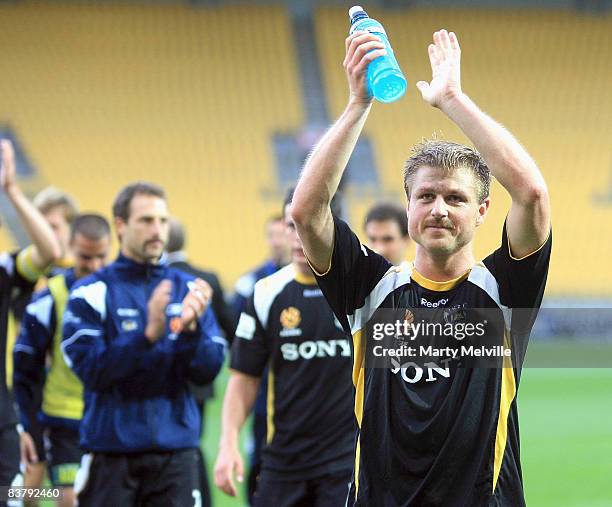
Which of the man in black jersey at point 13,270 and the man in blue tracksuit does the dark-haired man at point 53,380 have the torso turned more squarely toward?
the man in blue tracksuit

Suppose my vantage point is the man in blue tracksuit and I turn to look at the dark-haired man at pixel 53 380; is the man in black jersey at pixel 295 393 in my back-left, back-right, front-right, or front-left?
back-right

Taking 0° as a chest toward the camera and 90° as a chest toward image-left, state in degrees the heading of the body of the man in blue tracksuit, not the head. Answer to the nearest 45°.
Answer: approximately 315°

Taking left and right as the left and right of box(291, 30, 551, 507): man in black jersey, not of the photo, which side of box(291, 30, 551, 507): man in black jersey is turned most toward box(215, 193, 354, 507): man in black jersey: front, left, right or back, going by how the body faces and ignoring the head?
back

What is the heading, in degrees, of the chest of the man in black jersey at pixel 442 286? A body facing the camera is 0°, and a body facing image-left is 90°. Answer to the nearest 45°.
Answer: approximately 0°

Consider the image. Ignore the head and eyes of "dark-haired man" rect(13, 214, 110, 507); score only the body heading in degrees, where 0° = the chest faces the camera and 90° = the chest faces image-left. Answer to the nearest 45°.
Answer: approximately 315°

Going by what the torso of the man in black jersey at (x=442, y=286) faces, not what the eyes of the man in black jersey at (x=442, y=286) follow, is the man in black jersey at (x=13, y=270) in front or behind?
behind

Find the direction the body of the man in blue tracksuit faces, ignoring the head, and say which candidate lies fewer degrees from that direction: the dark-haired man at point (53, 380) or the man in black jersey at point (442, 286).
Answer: the man in black jersey
